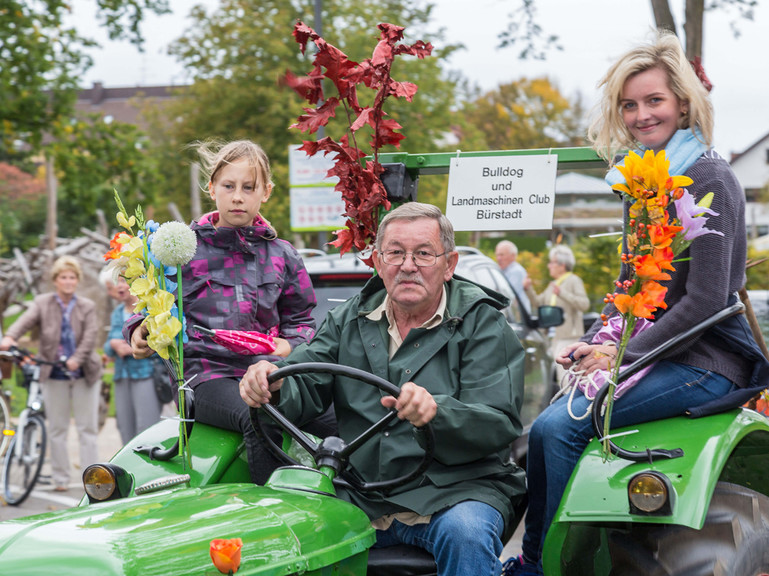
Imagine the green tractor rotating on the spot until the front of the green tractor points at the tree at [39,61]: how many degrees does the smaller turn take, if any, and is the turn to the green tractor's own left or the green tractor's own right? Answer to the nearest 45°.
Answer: approximately 90° to the green tractor's own right

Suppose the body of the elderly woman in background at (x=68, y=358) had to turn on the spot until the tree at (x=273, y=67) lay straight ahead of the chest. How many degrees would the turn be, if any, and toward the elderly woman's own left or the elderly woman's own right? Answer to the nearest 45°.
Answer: approximately 180°

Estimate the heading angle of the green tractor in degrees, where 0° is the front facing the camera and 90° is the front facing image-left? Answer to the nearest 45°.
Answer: approximately 45°

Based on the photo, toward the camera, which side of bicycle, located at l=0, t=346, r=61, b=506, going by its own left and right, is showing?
front

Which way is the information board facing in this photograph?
toward the camera

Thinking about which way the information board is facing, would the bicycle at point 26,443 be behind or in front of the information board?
in front

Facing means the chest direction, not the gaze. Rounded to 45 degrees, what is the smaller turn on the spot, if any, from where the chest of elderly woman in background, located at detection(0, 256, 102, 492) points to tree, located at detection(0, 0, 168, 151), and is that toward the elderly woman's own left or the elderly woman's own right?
approximately 180°

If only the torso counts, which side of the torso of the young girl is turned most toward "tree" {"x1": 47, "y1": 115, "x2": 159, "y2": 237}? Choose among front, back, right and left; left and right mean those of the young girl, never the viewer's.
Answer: back

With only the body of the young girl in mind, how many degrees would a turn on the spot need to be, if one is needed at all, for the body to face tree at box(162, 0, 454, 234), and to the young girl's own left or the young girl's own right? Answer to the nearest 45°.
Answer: approximately 180°
